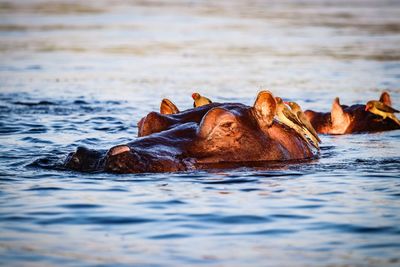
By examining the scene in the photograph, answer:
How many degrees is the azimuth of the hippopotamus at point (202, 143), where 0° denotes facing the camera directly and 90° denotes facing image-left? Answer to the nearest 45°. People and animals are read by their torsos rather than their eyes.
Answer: approximately 45°

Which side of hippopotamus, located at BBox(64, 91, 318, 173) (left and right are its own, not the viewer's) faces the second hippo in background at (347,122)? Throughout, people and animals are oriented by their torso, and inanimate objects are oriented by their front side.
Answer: back
